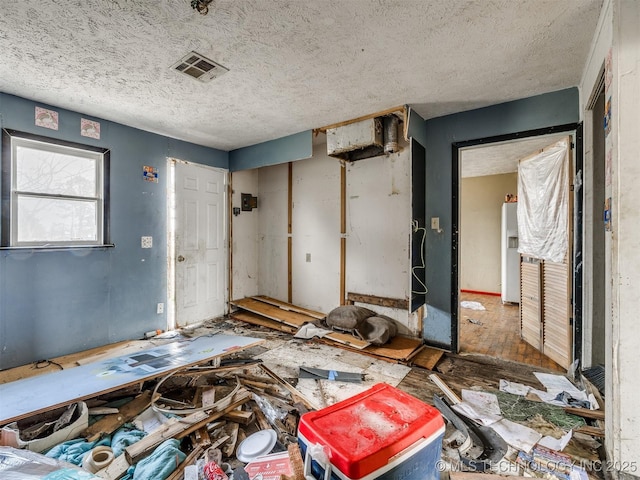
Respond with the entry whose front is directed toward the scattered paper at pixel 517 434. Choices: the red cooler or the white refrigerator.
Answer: the white refrigerator

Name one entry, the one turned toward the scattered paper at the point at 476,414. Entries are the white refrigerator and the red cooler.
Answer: the white refrigerator

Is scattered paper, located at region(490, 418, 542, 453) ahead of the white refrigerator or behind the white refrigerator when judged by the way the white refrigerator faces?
ahead

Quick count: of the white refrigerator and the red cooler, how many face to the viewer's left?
0

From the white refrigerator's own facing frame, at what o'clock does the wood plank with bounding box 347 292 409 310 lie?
The wood plank is roughly at 1 o'clock from the white refrigerator.

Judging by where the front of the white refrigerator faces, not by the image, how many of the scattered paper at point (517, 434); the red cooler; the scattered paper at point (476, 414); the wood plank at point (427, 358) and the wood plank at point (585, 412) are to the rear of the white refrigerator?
0

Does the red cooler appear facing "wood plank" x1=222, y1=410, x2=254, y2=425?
no

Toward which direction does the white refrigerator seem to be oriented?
toward the camera

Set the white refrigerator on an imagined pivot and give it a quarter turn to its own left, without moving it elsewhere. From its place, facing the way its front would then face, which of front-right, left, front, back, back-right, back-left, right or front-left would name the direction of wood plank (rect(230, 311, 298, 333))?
back-right

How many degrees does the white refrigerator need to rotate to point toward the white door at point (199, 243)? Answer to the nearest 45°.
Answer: approximately 45° to its right

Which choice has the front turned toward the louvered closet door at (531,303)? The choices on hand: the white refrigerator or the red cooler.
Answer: the white refrigerator

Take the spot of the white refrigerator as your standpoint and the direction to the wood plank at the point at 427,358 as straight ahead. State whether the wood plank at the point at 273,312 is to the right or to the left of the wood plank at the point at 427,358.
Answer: right

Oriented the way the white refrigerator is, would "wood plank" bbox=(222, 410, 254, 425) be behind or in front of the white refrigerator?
in front

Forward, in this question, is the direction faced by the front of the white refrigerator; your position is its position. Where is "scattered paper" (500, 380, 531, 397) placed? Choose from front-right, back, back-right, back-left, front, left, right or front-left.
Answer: front
